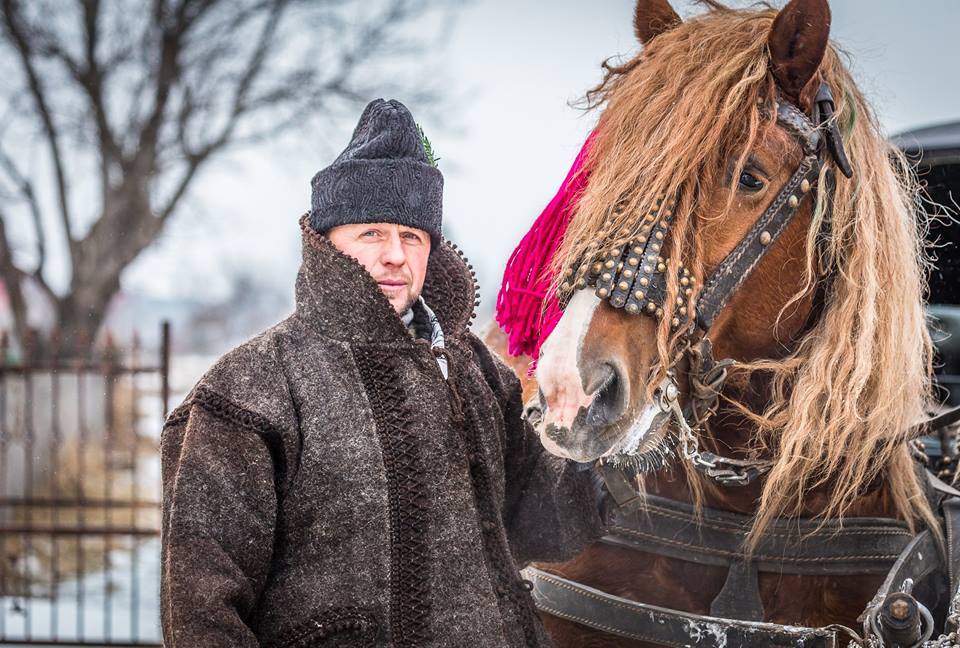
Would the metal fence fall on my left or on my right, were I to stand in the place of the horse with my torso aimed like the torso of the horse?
on my right

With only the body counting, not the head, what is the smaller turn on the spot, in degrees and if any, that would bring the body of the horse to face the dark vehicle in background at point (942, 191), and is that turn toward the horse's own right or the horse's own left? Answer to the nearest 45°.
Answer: approximately 180°

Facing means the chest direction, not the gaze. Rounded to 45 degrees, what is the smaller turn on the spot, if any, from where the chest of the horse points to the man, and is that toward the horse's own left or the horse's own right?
approximately 45° to the horse's own right

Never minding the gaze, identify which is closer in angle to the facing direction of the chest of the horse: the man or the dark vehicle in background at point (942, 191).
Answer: the man

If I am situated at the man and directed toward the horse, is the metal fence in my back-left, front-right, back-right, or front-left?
back-left

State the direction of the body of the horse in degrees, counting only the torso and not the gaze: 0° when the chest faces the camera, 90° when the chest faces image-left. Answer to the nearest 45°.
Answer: approximately 45°

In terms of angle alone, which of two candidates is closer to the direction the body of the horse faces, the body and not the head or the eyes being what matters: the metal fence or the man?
the man
